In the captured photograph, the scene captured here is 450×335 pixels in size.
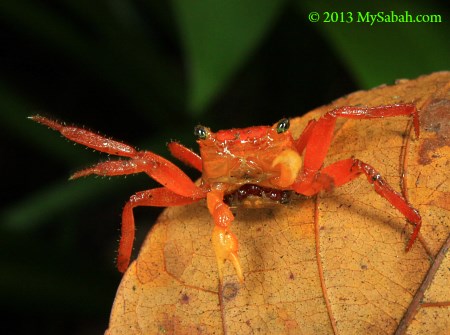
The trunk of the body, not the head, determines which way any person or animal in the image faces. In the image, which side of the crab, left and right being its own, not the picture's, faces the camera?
front
